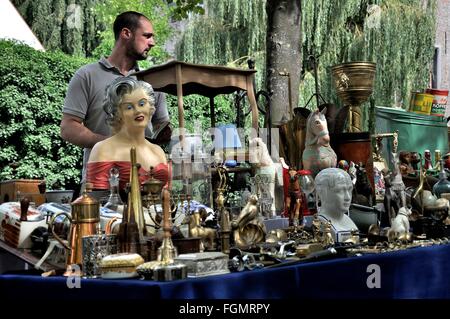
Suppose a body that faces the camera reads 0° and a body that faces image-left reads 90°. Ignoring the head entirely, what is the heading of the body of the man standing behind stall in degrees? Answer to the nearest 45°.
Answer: approximately 315°

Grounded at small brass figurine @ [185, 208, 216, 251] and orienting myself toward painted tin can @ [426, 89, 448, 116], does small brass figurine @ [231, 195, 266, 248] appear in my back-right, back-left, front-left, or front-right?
front-right

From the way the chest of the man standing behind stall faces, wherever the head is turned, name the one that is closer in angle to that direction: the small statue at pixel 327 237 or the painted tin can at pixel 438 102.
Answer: the small statue

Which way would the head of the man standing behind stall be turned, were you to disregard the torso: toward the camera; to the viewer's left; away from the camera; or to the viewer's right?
to the viewer's right

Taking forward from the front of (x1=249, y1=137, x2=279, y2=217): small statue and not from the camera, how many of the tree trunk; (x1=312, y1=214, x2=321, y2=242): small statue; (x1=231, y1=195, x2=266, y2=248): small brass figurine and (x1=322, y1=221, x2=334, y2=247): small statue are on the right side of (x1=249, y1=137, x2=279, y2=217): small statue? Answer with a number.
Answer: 1

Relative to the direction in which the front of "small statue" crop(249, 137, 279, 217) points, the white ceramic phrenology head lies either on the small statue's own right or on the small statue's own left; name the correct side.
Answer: on the small statue's own left

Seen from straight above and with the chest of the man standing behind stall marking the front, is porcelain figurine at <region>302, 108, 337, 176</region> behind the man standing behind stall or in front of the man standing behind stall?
in front

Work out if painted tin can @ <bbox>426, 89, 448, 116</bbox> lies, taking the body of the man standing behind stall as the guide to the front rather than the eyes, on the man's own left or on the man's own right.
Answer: on the man's own left
